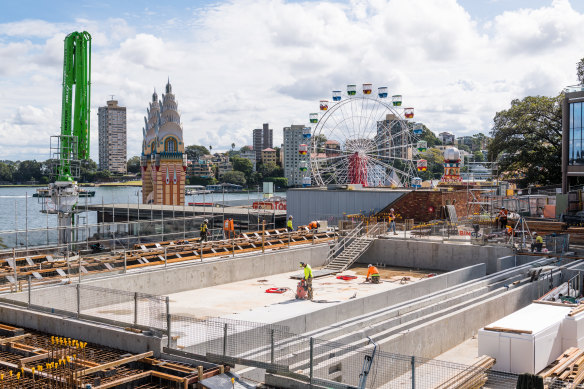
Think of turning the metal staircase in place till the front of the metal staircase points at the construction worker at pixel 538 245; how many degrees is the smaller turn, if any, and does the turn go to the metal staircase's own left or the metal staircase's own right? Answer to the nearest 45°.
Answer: approximately 90° to the metal staircase's own left

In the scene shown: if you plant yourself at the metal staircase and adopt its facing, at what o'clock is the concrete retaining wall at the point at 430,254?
The concrete retaining wall is roughly at 8 o'clock from the metal staircase.

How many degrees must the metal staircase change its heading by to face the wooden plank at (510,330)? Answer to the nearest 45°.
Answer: approximately 45° to its left

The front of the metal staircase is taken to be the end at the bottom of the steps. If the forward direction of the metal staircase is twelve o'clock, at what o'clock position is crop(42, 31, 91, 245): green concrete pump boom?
The green concrete pump boom is roughly at 2 o'clock from the metal staircase.

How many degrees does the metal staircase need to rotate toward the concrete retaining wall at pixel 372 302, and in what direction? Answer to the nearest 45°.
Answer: approximately 45° to its left

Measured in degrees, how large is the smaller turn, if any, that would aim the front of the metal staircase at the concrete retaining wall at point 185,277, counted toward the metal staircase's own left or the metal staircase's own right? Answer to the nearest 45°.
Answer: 0° — it already faces it

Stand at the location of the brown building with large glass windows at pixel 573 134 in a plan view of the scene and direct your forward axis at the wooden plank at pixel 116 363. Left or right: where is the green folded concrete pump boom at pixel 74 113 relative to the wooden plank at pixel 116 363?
right
